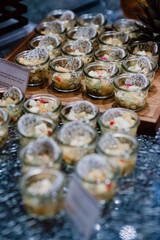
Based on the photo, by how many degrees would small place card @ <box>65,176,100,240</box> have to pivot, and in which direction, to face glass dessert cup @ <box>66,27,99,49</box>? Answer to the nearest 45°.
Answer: approximately 135° to its right

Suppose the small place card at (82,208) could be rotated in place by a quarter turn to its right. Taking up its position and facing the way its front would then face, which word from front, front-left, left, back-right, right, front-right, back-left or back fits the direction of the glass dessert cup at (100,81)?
front-right

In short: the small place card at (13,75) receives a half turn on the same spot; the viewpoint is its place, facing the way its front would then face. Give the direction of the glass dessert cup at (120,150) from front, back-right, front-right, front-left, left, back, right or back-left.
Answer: right

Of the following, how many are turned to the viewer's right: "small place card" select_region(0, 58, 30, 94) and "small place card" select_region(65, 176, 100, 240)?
0

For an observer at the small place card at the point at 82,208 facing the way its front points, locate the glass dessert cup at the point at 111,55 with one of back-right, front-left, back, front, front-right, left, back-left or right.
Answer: back-right

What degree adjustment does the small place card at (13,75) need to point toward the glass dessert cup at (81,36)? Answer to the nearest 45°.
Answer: approximately 180°

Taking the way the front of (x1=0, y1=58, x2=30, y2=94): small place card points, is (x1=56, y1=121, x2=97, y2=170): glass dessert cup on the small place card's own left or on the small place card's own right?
on the small place card's own left

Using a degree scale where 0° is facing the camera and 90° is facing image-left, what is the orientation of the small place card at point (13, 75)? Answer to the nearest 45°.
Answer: approximately 45°

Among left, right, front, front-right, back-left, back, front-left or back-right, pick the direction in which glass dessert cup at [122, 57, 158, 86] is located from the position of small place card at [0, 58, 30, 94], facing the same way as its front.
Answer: back-left

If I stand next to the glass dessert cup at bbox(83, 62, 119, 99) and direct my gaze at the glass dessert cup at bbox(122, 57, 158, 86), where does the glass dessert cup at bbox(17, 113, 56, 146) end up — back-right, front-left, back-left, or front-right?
back-right

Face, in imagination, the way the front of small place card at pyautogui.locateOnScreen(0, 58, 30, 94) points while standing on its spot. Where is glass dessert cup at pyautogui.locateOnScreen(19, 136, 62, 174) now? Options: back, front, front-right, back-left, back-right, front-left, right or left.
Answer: front-left

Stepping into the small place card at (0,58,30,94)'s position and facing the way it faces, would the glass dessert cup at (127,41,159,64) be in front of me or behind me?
behind
